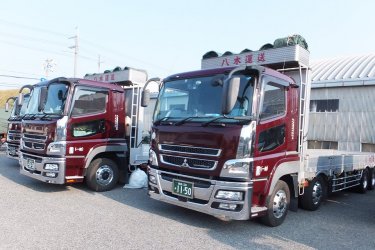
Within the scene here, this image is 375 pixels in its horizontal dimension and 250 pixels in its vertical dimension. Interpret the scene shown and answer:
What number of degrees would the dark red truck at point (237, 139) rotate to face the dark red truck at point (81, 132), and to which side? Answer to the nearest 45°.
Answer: approximately 45° to its right

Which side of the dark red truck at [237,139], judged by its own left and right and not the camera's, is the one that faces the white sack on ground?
right

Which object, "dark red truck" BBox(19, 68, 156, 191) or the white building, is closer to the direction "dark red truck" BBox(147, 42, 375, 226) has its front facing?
the dark red truck

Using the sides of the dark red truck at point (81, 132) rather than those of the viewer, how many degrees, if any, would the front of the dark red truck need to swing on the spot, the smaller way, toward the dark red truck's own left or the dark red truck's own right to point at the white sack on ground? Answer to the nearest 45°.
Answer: approximately 135° to the dark red truck's own left

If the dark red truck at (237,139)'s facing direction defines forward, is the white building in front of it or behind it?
behind

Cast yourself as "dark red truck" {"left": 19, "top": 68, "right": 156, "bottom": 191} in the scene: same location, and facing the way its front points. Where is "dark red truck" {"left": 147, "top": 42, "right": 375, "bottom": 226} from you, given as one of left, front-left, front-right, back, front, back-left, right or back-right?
left

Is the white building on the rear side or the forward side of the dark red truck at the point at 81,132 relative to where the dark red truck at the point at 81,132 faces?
on the rear side

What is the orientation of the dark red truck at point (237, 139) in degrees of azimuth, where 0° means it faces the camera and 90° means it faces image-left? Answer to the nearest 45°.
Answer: approximately 45°

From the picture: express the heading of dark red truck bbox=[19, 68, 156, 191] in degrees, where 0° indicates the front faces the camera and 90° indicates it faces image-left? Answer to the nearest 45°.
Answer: approximately 45°
